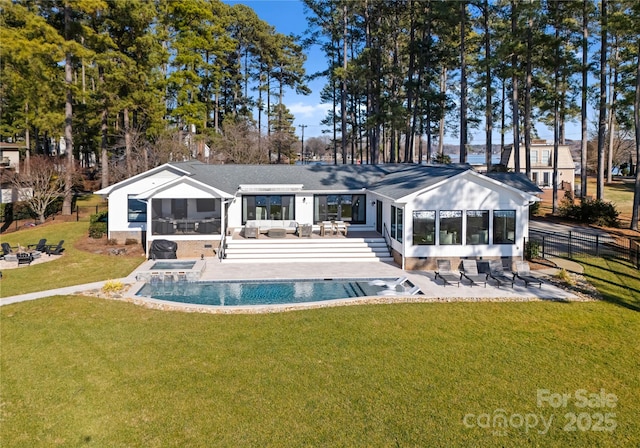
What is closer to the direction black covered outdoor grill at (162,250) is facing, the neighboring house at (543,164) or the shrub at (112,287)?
the shrub

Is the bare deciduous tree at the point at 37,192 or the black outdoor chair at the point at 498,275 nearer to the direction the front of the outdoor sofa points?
the black outdoor chair

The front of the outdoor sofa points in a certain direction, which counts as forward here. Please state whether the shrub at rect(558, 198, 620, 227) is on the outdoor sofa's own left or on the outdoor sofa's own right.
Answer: on the outdoor sofa's own left

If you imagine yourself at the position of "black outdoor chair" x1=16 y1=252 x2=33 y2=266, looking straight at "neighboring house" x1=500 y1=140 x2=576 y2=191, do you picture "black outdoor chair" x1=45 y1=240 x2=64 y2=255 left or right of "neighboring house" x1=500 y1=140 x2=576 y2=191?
left

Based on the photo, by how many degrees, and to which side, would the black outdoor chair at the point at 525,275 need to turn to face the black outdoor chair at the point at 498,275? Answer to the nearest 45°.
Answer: approximately 90° to its right

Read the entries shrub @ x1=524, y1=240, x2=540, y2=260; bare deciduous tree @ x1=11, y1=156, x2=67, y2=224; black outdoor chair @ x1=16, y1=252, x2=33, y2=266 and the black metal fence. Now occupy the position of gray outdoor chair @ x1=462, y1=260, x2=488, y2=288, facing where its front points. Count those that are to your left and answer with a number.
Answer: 2

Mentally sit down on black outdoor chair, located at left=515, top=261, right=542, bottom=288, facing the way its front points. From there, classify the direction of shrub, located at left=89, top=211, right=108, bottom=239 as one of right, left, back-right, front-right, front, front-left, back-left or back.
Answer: back-right
